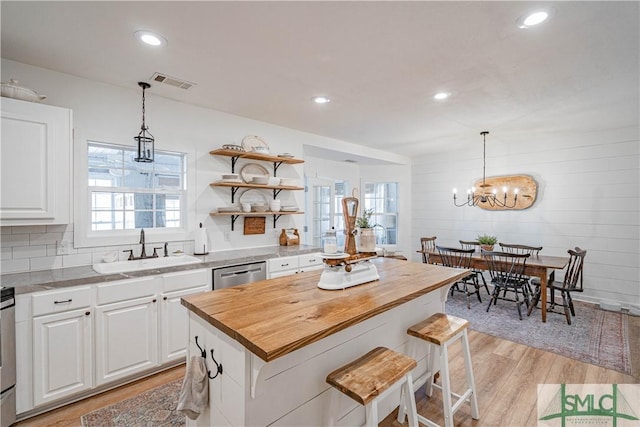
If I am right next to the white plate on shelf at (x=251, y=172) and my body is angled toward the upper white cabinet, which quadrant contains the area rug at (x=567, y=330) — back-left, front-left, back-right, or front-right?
back-left

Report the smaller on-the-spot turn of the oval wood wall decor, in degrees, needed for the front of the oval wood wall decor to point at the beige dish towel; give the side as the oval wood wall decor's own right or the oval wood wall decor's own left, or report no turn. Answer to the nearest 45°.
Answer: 0° — it already faces it

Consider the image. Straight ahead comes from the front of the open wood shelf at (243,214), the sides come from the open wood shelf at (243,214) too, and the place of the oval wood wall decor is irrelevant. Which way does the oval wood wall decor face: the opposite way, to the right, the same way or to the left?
to the right

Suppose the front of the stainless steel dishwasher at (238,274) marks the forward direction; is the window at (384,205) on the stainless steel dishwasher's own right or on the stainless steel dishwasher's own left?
on the stainless steel dishwasher's own left

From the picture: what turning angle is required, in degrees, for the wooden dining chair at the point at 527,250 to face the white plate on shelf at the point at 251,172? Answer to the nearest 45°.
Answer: approximately 45° to its right

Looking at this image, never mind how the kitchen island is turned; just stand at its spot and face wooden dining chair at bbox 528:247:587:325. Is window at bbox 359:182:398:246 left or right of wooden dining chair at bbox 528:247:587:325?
left

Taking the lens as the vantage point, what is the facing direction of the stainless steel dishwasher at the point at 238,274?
facing the viewer and to the right of the viewer
